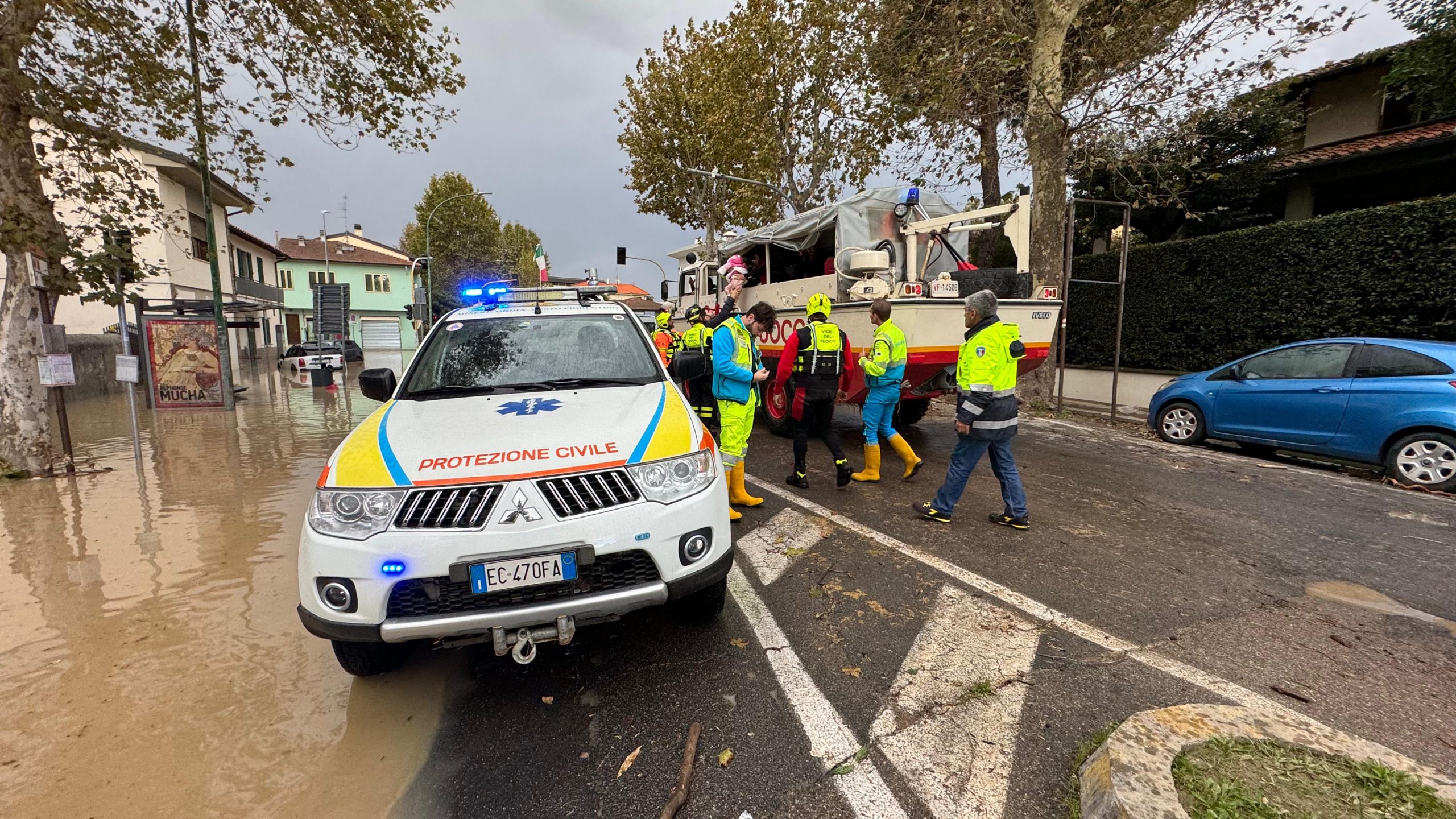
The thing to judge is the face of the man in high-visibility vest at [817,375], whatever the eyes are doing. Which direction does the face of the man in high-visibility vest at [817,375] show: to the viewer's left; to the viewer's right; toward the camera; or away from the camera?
away from the camera

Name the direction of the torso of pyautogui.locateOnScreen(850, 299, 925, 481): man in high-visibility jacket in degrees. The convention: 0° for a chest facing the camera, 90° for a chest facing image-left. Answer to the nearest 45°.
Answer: approximately 90°

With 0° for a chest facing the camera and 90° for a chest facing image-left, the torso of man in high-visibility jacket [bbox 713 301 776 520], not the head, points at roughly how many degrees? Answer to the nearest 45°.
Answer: approximately 270°

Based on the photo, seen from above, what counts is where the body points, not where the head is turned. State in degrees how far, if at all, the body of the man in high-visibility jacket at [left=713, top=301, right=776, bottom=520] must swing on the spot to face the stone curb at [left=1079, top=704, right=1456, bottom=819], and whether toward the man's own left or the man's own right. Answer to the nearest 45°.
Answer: approximately 45° to the man's own right

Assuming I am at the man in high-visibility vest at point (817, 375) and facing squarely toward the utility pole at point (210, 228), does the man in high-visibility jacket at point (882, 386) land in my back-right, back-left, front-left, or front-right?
back-right

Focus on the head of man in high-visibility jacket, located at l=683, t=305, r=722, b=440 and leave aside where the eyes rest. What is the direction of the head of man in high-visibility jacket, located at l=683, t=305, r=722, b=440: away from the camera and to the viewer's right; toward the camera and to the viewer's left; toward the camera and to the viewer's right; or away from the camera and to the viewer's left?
away from the camera and to the viewer's right

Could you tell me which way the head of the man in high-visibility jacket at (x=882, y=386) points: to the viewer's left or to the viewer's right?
to the viewer's left

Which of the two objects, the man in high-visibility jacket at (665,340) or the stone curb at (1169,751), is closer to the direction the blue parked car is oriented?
the man in high-visibility jacket

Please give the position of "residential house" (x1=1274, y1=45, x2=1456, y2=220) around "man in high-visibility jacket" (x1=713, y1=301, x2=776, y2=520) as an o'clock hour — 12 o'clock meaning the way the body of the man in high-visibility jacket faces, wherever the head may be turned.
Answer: The residential house is roughly at 11 o'clock from the man in high-visibility jacket.

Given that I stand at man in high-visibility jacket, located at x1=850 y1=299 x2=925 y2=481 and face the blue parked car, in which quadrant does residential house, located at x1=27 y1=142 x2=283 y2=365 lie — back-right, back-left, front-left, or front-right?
back-left

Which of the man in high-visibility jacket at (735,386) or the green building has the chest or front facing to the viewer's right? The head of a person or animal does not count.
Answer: the man in high-visibility jacket
